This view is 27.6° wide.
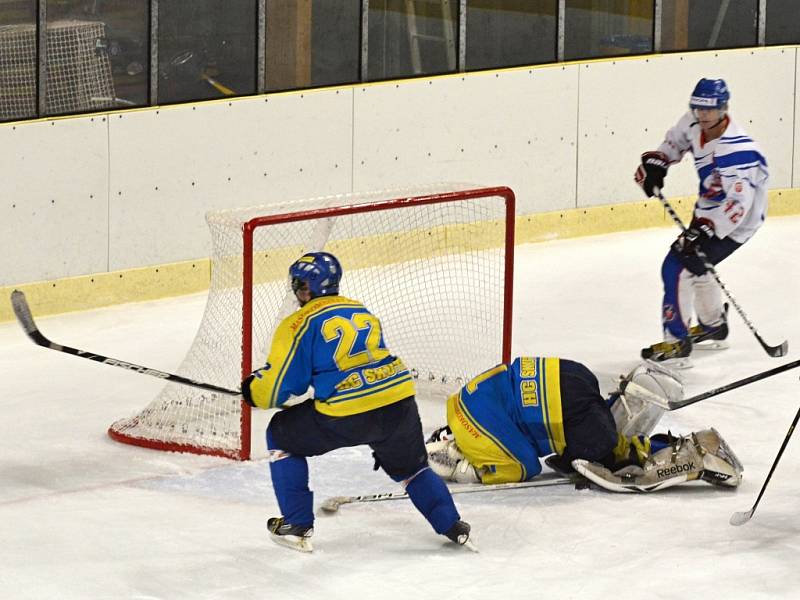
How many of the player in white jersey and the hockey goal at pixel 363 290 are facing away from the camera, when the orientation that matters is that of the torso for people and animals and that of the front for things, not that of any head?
0

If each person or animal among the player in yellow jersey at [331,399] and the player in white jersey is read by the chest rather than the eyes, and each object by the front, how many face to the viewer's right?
0

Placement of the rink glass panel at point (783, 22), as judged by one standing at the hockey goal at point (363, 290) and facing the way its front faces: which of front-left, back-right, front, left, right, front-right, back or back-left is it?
left

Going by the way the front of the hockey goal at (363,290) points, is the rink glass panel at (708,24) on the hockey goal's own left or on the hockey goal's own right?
on the hockey goal's own left

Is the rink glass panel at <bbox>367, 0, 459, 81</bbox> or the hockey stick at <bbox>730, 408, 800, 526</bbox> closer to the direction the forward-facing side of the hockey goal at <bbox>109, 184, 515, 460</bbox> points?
the hockey stick

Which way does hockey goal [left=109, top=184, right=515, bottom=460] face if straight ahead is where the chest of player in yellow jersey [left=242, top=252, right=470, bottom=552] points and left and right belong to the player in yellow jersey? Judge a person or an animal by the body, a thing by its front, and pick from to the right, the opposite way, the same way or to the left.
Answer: the opposite way

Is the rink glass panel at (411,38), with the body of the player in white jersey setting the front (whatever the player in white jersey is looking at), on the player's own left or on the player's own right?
on the player's own right

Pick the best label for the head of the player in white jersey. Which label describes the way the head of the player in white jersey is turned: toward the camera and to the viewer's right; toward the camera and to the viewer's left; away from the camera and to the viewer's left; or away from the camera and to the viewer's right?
toward the camera and to the viewer's left

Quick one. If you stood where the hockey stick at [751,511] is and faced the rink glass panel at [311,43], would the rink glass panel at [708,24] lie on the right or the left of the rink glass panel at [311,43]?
right

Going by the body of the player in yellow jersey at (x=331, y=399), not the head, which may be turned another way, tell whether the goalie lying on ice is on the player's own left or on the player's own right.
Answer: on the player's own right

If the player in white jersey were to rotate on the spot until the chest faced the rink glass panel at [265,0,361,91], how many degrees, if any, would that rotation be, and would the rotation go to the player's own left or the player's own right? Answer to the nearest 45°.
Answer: approximately 90° to the player's own right

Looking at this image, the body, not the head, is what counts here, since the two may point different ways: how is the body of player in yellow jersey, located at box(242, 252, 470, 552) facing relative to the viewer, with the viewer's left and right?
facing away from the viewer and to the left of the viewer

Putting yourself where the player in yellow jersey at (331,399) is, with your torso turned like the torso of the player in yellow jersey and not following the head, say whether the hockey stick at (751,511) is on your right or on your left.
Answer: on your right

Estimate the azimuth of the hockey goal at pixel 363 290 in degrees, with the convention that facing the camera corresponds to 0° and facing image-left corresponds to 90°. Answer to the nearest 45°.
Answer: approximately 315°

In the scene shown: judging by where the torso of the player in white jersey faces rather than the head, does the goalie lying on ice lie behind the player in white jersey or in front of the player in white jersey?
in front

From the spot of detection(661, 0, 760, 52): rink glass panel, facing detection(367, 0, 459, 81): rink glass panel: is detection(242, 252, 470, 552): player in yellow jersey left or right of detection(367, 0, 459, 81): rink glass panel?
left
